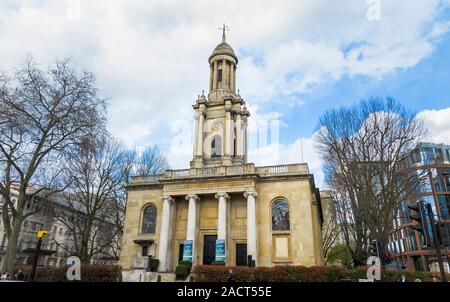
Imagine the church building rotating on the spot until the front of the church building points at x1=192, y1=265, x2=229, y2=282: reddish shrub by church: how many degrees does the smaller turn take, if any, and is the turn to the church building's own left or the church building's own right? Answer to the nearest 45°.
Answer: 0° — it already faces it

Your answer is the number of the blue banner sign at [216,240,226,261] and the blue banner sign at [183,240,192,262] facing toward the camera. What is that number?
2

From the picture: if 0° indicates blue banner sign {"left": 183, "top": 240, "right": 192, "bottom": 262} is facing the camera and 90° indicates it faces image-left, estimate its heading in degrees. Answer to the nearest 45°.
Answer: approximately 0°

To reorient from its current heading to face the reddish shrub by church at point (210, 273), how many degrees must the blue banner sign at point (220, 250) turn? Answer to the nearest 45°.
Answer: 0° — it already faces it

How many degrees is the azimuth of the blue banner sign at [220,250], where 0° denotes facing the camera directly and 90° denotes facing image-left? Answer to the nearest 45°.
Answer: approximately 0°

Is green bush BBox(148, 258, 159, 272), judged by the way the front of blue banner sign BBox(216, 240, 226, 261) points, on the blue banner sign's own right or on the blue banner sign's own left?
on the blue banner sign's own right
